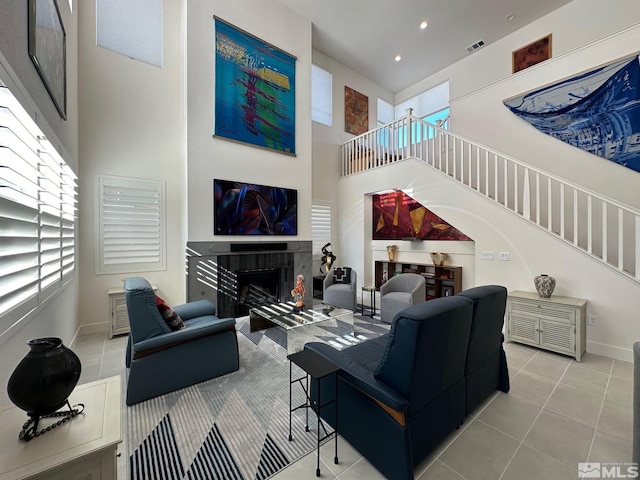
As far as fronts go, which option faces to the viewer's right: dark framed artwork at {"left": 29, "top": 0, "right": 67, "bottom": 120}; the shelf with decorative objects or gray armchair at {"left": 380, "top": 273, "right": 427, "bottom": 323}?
the dark framed artwork

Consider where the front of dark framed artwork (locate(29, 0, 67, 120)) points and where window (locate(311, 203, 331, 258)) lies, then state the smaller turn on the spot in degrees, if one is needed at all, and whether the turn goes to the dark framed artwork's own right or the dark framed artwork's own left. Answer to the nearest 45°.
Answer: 0° — it already faces it

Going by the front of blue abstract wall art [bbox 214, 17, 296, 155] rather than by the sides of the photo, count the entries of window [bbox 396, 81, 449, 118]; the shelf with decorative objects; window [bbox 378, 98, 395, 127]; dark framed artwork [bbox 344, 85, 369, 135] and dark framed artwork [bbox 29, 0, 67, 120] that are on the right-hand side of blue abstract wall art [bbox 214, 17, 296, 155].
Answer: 1

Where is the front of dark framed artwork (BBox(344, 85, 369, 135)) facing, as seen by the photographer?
facing the viewer and to the right of the viewer

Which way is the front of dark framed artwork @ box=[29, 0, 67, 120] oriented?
to the viewer's right

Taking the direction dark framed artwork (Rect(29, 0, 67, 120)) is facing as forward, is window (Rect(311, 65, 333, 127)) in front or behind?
in front

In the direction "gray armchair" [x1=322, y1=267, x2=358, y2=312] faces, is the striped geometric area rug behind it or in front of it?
in front

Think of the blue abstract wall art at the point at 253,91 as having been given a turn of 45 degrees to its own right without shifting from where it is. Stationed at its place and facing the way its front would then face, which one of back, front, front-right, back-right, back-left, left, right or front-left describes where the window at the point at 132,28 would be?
right

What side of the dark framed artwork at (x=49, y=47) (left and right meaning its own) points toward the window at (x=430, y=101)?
front

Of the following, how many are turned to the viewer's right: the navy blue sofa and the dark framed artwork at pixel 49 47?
1
